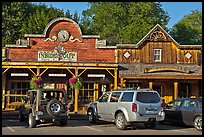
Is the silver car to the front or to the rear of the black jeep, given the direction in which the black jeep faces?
to the rear

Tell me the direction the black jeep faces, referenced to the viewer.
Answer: facing away from the viewer and to the left of the viewer

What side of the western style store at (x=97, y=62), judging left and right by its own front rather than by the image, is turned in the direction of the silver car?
front

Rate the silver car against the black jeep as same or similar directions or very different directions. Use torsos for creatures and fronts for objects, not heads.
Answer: same or similar directions

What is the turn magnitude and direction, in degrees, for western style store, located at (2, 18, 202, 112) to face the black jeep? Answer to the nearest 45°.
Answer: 0° — it already faces it

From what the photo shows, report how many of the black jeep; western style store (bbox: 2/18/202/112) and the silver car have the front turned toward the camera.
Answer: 1

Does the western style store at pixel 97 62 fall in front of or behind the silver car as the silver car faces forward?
in front

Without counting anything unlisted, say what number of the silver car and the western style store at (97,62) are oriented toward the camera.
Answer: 1

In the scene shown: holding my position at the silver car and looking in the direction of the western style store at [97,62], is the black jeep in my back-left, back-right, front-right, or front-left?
front-left

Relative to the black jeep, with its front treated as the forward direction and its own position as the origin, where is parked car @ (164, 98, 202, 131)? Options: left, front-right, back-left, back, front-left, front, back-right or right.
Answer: back-right

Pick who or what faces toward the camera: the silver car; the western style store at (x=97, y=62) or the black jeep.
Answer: the western style store

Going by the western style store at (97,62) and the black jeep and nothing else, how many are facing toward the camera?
1

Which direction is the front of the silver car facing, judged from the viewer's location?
facing away from the viewer and to the left of the viewer

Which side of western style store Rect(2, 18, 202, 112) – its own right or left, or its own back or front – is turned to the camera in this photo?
front
